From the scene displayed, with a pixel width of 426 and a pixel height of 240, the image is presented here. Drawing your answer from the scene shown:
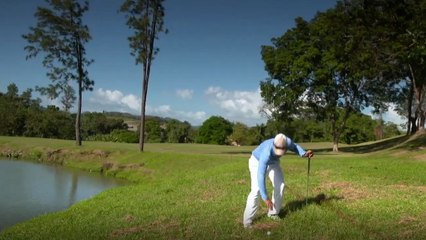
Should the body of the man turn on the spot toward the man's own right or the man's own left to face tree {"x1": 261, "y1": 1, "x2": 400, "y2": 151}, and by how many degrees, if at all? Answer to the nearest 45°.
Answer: approximately 135° to the man's own left
